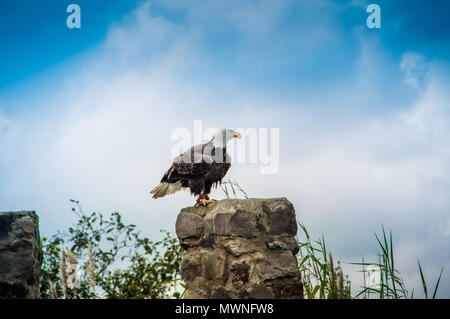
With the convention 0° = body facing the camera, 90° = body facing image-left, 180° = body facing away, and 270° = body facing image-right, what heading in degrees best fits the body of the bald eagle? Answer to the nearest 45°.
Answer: approximately 270°

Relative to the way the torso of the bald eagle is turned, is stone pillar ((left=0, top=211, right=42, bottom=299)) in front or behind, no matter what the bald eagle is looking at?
behind
